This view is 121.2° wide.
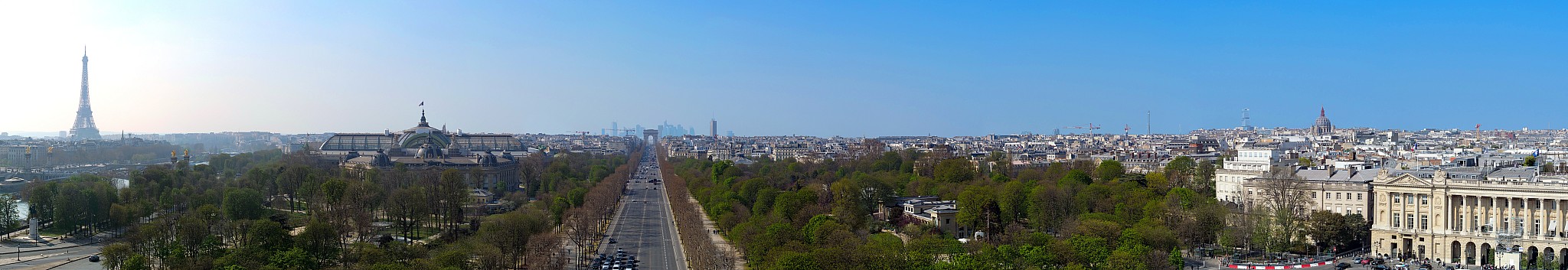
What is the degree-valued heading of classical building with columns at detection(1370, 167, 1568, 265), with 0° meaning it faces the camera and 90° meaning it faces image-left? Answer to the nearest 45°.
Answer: approximately 0°
